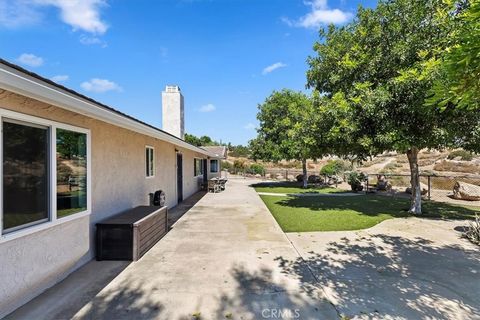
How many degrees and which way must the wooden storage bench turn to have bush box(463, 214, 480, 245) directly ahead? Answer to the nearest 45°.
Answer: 0° — it already faces it

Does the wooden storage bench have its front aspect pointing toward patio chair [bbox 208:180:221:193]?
no

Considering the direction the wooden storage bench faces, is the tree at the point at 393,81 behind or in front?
in front

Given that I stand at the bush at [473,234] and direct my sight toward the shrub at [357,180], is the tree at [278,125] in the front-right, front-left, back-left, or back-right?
front-left

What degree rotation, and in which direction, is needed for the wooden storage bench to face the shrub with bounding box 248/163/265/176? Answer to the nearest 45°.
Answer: approximately 45° to its left

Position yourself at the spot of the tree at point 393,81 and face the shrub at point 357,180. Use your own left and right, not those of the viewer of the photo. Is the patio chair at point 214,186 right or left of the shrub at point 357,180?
left

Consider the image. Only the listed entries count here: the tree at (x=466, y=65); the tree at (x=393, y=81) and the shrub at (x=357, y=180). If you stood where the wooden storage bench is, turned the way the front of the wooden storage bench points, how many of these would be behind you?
0

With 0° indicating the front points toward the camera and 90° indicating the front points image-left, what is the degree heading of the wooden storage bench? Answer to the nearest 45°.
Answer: approximately 270°

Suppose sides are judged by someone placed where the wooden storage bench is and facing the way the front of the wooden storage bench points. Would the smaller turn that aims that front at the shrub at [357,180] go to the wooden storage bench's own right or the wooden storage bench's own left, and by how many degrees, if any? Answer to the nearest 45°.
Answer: approximately 45° to the wooden storage bench's own left

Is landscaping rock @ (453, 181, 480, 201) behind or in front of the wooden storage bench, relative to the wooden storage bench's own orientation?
in front

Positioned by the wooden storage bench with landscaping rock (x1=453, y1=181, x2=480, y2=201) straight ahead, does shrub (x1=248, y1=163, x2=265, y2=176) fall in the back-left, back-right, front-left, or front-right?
front-left

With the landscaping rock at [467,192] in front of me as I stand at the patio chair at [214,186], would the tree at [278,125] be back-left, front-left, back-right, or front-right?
front-left

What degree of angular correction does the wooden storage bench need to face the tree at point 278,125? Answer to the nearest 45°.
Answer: approximately 45° to its left

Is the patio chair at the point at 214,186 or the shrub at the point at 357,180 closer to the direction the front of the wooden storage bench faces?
the shrub
